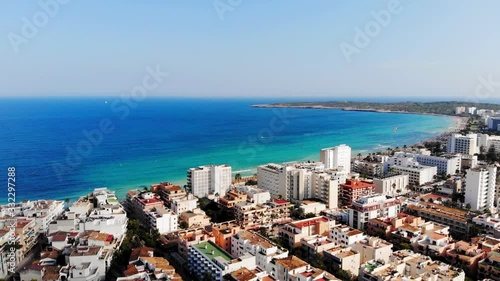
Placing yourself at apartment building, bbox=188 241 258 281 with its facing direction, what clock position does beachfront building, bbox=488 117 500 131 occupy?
The beachfront building is roughly at 6 o'clock from the apartment building.

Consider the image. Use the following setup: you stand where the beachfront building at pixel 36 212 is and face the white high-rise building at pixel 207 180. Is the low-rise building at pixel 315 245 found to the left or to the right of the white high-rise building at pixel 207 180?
right

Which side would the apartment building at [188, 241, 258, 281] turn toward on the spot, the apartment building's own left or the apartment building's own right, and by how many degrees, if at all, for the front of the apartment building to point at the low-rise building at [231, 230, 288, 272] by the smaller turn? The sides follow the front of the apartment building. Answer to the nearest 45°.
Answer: approximately 135° to the apartment building's own left

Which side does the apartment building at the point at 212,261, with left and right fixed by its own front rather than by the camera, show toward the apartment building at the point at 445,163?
back

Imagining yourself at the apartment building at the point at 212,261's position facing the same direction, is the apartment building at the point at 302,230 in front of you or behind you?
behind

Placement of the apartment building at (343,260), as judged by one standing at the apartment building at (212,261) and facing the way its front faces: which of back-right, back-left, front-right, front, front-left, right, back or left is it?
back-left

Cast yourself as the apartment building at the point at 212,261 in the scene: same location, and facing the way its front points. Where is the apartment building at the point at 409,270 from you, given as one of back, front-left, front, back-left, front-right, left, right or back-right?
back-left

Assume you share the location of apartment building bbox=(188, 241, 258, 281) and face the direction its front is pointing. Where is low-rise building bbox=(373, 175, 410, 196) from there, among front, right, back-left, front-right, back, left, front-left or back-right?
back

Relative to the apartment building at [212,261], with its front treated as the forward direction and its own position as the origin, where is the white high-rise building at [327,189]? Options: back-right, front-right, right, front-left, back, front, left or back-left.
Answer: back

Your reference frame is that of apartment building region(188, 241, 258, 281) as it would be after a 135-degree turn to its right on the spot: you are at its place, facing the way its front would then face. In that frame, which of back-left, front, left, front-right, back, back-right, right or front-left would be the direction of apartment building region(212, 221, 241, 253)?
front

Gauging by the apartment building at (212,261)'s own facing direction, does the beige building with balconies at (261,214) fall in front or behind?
behind

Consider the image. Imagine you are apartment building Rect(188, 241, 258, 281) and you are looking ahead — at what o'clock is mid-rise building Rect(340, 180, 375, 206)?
The mid-rise building is roughly at 6 o'clock from the apartment building.

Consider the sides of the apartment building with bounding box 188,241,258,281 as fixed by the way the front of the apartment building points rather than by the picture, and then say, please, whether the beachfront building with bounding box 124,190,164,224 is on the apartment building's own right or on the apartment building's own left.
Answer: on the apartment building's own right

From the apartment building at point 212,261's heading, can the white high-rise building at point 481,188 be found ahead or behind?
behind

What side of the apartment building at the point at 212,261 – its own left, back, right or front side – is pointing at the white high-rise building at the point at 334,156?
back

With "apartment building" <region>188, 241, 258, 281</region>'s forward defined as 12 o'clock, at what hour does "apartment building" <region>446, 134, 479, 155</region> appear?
"apartment building" <region>446, 134, 479, 155</region> is roughly at 6 o'clock from "apartment building" <region>188, 241, 258, 281</region>.

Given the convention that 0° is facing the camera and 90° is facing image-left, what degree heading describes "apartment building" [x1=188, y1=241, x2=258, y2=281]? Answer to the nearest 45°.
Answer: approximately 45°
